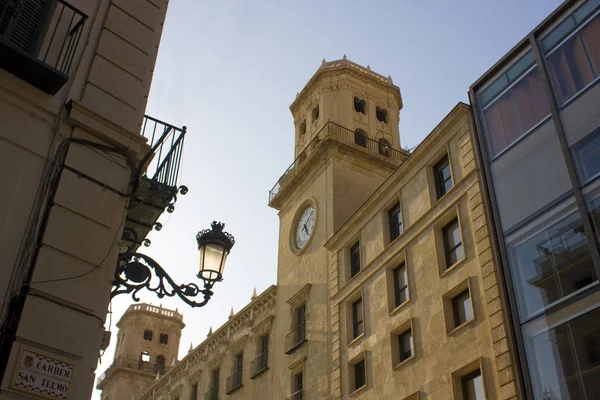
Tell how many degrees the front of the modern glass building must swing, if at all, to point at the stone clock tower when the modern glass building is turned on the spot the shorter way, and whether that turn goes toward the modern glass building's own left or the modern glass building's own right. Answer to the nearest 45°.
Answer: approximately 90° to the modern glass building's own right

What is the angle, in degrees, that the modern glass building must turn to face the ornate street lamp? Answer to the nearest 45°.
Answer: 0° — it already faces it

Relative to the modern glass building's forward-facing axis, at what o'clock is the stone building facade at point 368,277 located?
The stone building facade is roughly at 3 o'clock from the modern glass building.

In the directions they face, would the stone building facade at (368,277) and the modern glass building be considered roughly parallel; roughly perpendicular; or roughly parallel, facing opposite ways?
roughly parallel

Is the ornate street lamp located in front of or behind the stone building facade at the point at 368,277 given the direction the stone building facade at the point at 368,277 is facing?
in front

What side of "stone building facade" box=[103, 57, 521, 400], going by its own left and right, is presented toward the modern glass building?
left

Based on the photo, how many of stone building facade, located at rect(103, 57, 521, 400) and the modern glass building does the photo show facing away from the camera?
0

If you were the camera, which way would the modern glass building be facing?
facing the viewer and to the left of the viewer

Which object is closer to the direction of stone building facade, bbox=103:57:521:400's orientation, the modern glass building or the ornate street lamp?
the ornate street lamp

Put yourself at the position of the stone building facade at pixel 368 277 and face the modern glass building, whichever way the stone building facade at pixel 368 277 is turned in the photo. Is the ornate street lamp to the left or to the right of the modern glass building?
right

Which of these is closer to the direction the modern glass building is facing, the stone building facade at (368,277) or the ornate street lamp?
the ornate street lamp
